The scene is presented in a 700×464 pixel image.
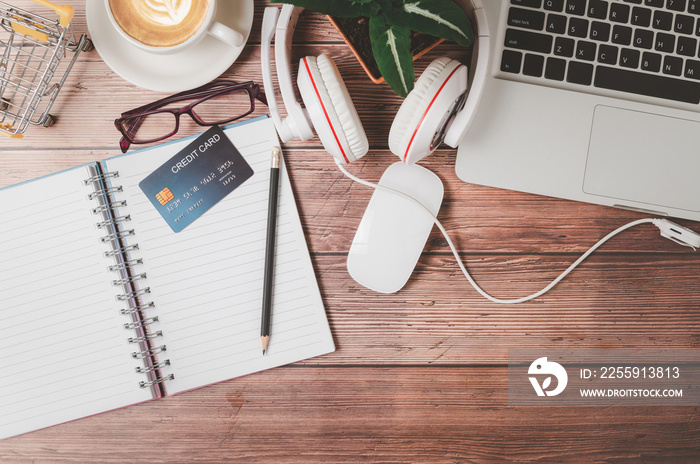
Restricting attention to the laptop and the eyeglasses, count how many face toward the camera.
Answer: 2

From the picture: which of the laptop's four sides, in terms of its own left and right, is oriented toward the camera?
front

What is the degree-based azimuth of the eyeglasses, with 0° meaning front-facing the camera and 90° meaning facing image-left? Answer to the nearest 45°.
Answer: approximately 0°
